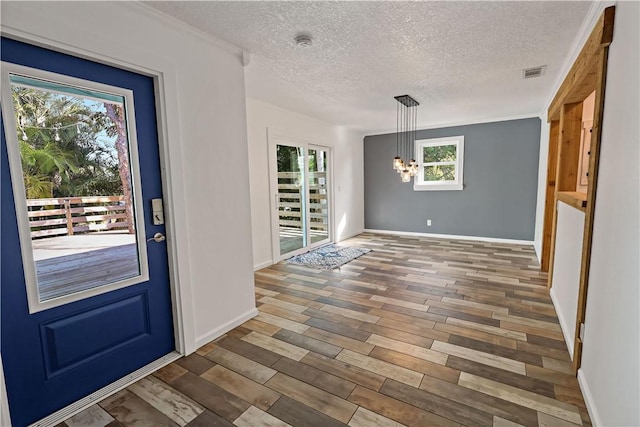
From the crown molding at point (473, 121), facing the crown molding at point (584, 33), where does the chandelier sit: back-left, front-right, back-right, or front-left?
front-right

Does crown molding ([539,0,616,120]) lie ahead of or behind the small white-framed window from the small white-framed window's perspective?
ahead

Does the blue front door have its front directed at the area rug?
no

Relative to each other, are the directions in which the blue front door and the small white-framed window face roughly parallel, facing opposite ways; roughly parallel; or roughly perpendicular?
roughly perpendicular

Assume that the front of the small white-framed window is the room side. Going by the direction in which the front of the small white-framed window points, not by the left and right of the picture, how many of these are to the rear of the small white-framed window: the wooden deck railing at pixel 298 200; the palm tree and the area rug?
0

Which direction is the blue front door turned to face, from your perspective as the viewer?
facing the viewer and to the right of the viewer

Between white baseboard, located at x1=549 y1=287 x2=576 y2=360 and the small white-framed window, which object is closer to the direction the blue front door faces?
the white baseboard

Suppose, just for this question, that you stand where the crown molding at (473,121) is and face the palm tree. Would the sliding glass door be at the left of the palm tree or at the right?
left

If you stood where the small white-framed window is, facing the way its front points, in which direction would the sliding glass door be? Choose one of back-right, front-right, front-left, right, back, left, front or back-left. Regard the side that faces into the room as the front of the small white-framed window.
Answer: front-right

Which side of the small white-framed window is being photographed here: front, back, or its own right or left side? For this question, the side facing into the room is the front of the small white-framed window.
front

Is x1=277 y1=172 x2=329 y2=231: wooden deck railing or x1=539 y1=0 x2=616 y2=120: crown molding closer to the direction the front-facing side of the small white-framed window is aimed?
the crown molding

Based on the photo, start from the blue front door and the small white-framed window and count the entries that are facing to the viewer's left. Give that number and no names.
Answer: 0

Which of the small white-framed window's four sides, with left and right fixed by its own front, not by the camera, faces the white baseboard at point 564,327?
front

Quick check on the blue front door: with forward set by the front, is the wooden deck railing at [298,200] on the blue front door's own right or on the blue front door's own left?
on the blue front door's own left
